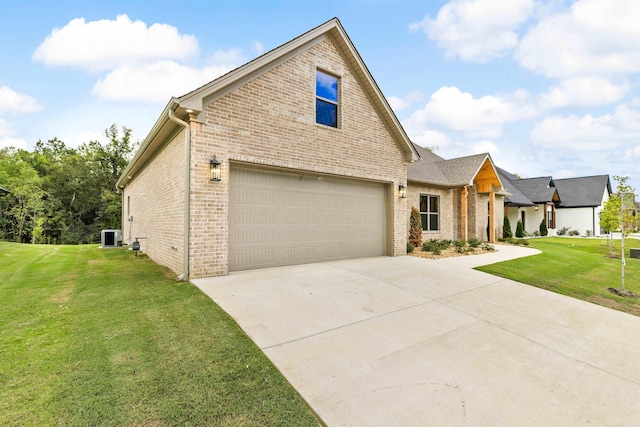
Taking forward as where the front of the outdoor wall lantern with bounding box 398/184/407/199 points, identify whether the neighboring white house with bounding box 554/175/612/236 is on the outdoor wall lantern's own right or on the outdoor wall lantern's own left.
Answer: on the outdoor wall lantern's own left

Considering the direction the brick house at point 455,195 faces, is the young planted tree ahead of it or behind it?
ahead

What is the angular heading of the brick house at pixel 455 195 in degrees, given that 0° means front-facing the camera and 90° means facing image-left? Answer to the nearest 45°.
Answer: approximately 315°

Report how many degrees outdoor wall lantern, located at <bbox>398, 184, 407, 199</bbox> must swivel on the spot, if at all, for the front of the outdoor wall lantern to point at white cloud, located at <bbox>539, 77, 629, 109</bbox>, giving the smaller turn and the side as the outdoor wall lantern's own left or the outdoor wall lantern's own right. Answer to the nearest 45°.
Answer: approximately 90° to the outdoor wall lantern's own left

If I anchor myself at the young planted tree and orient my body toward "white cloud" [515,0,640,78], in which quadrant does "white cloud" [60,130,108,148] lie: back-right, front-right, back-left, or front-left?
front-left

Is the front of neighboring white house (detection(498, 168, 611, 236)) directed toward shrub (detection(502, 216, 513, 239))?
no

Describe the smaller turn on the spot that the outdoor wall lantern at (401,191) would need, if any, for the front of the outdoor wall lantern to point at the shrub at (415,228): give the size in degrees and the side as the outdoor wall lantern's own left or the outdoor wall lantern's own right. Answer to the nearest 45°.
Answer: approximately 135° to the outdoor wall lantern's own left

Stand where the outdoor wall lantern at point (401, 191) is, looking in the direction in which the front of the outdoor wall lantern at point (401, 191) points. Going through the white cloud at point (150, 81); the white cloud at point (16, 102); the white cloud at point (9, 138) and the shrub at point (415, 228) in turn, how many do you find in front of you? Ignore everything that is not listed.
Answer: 0

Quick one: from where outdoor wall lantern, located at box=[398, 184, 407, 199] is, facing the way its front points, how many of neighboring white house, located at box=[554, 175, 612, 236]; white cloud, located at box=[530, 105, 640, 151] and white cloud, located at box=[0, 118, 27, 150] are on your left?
2

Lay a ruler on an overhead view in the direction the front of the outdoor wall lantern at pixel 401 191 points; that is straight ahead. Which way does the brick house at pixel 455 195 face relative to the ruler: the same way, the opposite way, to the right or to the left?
the same way

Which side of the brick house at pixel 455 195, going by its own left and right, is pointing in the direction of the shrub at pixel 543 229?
left

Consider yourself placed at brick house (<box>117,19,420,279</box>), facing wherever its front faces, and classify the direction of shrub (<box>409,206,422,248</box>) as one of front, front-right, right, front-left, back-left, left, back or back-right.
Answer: left

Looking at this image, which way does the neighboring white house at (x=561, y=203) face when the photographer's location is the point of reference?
facing the viewer and to the right of the viewer

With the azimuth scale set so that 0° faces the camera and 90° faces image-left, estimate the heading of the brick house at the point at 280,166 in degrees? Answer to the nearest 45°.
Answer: approximately 315°

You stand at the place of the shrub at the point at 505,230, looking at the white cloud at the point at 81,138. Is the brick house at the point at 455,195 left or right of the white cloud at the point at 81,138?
left

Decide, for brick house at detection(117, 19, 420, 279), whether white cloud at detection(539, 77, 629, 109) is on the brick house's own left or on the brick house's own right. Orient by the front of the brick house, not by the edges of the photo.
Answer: on the brick house's own left

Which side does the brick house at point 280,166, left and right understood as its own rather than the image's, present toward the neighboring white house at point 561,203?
left
